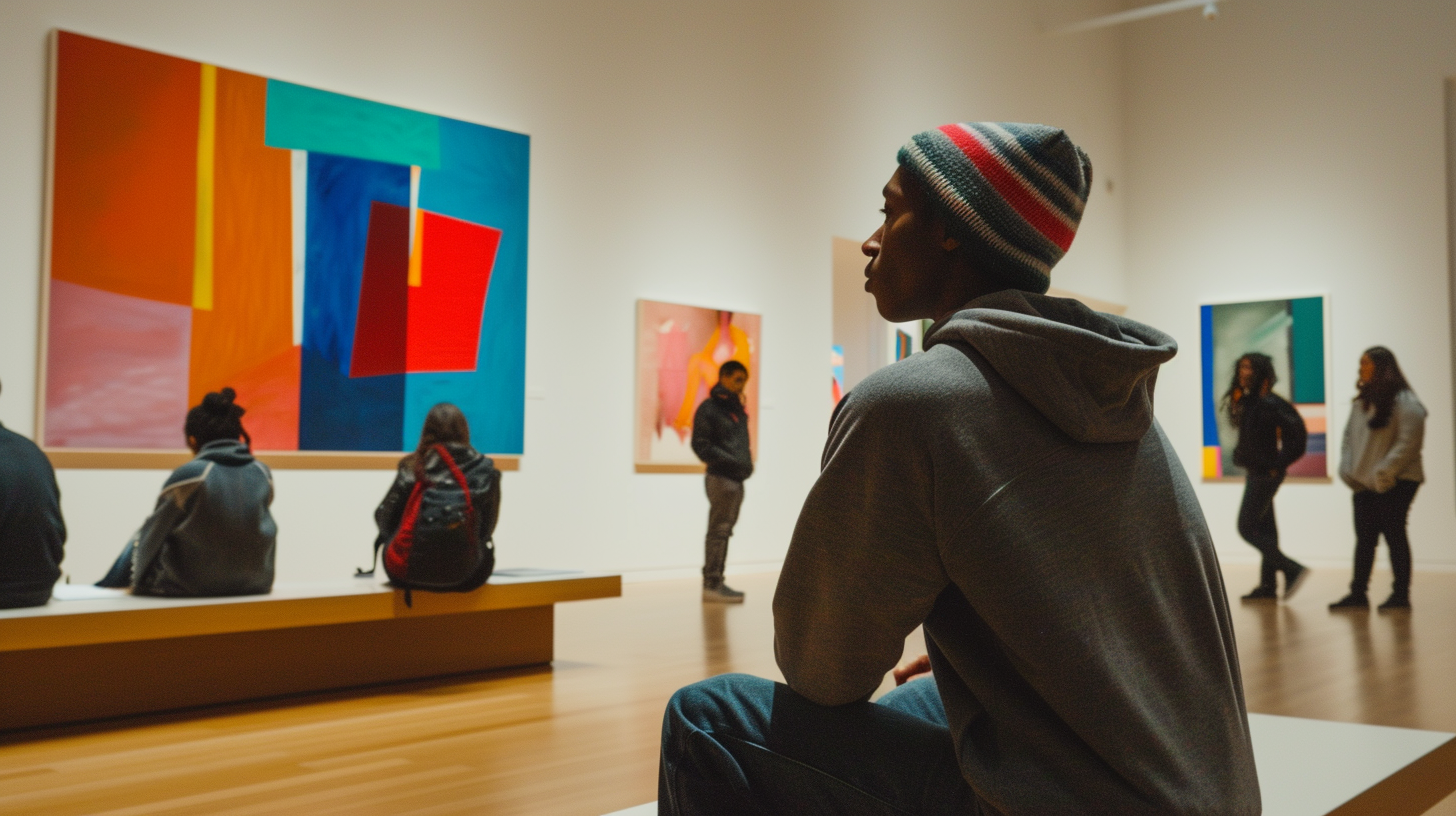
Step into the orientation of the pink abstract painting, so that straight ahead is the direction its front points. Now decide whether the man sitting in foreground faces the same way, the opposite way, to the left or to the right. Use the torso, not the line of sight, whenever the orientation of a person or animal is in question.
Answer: the opposite way

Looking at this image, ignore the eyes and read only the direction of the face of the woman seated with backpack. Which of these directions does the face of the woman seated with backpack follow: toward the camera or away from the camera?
away from the camera

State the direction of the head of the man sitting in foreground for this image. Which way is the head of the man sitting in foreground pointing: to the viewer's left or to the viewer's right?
to the viewer's left

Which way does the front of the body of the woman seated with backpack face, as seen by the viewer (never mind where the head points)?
away from the camera

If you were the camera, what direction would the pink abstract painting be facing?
facing the viewer and to the right of the viewer

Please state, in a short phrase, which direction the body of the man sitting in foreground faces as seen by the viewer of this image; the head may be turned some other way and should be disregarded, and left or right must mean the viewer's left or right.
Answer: facing away from the viewer and to the left of the viewer

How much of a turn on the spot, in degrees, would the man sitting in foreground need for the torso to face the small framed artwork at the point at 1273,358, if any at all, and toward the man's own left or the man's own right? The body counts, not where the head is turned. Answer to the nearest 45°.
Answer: approximately 45° to the man's own right
